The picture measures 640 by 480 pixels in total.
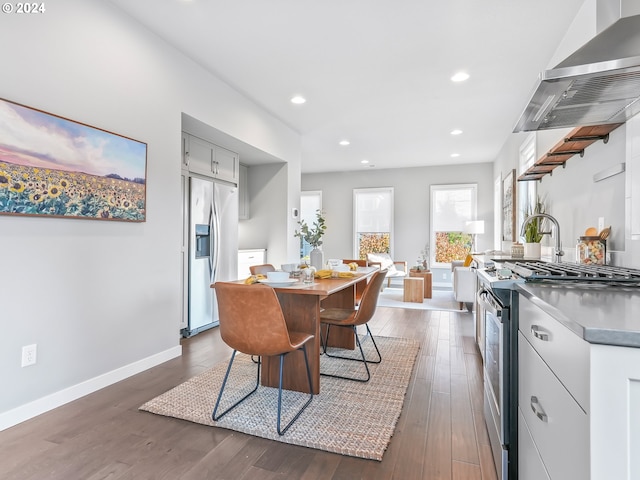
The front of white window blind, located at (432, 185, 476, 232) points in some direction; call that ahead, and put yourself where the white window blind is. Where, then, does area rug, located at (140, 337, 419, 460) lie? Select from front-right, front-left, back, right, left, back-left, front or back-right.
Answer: front

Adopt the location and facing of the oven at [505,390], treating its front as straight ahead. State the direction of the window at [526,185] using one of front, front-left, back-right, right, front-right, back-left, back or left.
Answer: right

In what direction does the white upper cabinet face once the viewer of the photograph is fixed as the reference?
facing the viewer and to the right of the viewer

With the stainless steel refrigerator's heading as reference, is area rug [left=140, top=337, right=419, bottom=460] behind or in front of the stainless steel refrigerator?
in front

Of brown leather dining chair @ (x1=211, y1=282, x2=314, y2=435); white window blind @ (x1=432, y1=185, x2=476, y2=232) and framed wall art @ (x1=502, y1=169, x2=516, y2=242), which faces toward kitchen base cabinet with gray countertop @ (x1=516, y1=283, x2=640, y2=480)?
the white window blind

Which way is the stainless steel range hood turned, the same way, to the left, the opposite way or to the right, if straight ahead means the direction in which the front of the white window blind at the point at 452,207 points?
to the right

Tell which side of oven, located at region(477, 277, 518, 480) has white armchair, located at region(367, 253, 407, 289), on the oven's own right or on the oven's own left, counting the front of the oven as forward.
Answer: on the oven's own right

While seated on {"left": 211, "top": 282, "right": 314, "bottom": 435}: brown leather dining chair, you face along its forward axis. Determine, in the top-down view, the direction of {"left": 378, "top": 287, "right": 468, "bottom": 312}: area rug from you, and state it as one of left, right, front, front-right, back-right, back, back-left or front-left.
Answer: front

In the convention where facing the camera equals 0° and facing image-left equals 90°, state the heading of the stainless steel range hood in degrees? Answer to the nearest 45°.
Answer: approximately 90°

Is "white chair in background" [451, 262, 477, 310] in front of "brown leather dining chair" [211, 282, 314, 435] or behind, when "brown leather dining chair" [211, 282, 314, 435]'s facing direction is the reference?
in front

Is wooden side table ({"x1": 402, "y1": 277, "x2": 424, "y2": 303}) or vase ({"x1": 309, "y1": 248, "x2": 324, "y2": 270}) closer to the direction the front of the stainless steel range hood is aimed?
the vase

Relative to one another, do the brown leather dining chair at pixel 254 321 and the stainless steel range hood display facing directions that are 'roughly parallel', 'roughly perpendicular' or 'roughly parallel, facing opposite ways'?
roughly perpendicular

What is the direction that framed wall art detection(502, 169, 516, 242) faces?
to the viewer's left

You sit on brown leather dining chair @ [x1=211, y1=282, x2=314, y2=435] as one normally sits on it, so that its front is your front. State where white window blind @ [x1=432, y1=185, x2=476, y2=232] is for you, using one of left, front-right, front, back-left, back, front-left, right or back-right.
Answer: front

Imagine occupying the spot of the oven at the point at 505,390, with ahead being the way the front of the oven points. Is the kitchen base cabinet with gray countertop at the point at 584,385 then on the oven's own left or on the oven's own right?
on the oven's own left
